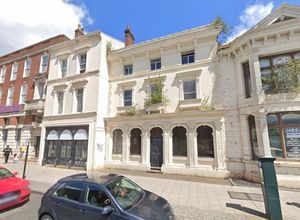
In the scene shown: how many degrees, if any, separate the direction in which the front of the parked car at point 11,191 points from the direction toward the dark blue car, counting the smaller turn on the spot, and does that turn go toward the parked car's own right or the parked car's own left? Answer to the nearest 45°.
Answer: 0° — it already faces it

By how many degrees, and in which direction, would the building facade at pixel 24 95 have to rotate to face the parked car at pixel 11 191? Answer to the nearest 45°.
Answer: approximately 45° to its left

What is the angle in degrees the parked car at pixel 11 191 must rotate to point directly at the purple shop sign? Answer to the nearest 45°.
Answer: approximately 135° to its left

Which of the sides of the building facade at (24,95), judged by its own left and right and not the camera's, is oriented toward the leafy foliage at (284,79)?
left

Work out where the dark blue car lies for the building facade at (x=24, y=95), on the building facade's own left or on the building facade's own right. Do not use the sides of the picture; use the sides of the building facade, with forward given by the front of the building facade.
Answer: on the building facade's own left

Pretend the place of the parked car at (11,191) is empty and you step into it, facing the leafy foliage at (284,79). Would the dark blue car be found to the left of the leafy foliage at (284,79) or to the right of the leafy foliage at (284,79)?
right

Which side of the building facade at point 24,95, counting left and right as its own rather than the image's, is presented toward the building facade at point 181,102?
left

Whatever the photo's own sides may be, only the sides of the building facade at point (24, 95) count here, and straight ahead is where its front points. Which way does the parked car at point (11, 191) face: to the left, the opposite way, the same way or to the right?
to the left

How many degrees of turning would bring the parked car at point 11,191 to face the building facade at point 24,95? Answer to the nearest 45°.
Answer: approximately 135° to its left
